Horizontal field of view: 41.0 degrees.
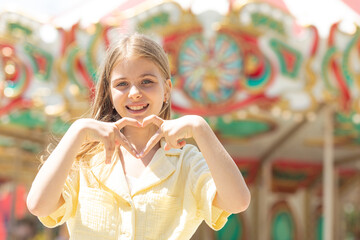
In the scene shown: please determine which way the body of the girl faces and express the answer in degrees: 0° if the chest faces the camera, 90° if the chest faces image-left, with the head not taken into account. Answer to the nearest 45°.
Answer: approximately 0°

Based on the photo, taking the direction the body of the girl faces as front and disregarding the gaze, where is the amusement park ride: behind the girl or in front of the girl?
behind
